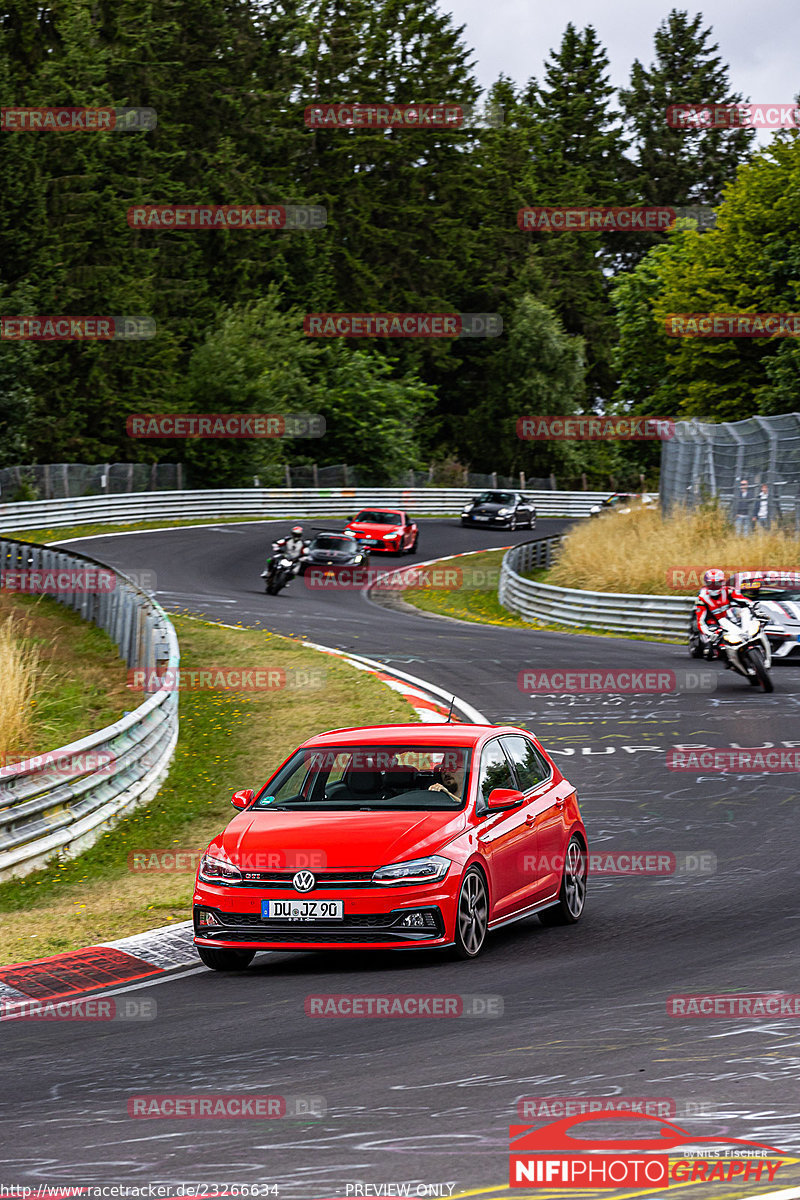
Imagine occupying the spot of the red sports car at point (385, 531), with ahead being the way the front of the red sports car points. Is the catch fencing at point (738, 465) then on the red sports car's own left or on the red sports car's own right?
on the red sports car's own left

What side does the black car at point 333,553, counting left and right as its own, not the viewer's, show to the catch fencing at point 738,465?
left

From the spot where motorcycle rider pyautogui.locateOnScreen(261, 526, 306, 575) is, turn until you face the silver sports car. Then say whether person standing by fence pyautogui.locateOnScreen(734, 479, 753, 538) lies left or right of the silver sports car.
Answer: left

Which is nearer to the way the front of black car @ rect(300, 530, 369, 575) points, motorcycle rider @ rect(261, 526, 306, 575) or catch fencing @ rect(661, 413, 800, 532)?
the motorcycle rider

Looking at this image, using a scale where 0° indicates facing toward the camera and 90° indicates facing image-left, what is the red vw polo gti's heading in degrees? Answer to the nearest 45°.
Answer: approximately 45°

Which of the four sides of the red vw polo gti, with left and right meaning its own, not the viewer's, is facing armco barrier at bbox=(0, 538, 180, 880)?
right

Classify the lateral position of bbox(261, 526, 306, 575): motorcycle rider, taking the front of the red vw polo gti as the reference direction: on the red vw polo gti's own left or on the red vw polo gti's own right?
on the red vw polo gti's own right

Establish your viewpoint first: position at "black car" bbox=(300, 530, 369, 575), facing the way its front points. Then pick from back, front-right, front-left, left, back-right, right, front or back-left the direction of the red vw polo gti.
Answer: front-left

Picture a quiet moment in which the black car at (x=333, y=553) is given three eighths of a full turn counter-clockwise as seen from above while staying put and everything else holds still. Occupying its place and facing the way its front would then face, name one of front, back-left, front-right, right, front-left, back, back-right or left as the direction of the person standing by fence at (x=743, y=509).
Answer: front-right

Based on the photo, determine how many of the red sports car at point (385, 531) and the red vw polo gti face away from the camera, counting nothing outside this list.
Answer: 0

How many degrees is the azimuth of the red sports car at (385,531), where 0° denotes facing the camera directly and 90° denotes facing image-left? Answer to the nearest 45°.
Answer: approximately 45°

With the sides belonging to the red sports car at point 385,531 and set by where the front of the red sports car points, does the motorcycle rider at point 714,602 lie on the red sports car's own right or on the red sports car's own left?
on the red sports car's own left
